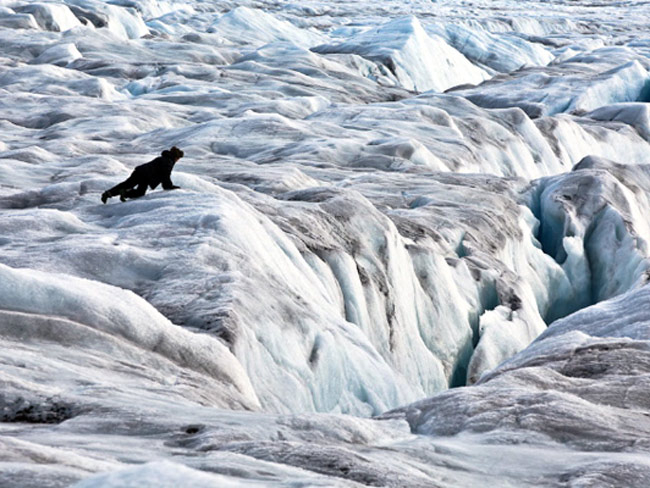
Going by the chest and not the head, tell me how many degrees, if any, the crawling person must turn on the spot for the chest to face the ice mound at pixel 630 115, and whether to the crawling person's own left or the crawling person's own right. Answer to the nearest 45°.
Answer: approximately 45° to the crawling person's own left

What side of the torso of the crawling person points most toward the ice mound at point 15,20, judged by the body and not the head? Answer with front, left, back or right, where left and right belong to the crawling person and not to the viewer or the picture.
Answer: left

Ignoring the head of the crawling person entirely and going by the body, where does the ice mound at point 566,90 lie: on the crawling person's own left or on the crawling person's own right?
on the crawling person's own left

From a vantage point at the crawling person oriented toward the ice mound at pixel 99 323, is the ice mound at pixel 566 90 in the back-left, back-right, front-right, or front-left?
back-left

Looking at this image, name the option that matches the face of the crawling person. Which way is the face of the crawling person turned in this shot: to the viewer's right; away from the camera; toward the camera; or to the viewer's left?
to the viewer's right

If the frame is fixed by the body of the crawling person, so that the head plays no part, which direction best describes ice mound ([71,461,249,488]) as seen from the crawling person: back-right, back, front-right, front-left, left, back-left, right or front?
right

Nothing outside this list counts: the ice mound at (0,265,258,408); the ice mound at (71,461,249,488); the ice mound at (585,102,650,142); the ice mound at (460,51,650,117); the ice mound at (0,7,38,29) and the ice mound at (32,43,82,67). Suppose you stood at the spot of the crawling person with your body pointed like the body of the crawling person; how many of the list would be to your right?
2

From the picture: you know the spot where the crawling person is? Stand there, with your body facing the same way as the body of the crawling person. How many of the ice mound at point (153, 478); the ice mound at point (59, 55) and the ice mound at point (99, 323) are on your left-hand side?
1

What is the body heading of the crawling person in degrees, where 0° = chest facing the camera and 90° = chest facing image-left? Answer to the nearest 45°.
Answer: approximately 270°

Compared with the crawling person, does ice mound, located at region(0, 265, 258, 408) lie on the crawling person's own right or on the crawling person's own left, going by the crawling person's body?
on the crawling person's own right

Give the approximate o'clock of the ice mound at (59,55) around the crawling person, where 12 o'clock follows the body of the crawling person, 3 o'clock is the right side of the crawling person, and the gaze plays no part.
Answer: The ice mound is roughly at 9 o'clock from the crawling person.
